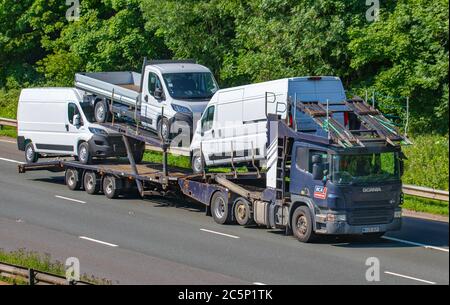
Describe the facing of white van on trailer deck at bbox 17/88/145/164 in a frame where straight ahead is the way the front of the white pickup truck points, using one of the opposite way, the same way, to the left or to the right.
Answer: the same way

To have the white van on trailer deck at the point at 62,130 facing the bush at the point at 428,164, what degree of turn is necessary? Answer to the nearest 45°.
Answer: approximately 45° to its left

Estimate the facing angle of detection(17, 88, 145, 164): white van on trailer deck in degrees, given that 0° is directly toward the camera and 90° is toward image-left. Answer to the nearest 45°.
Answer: approximately 315°

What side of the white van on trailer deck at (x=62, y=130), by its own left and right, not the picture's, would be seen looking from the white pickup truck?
front

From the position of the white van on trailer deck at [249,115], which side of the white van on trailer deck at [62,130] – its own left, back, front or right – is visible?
front

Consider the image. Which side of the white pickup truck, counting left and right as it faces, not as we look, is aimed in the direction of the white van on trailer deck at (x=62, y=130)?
back

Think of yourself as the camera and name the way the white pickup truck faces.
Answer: facing the viewer and to the right of the viewer

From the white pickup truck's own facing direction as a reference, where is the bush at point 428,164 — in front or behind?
in front

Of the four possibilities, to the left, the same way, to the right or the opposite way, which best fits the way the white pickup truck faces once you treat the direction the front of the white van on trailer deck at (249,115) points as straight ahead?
the opposite way

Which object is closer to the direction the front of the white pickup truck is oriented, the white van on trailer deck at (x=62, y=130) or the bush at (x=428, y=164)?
the bush

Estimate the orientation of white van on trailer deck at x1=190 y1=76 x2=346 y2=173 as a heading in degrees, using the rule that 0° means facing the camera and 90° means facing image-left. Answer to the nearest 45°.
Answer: approximately 135°
